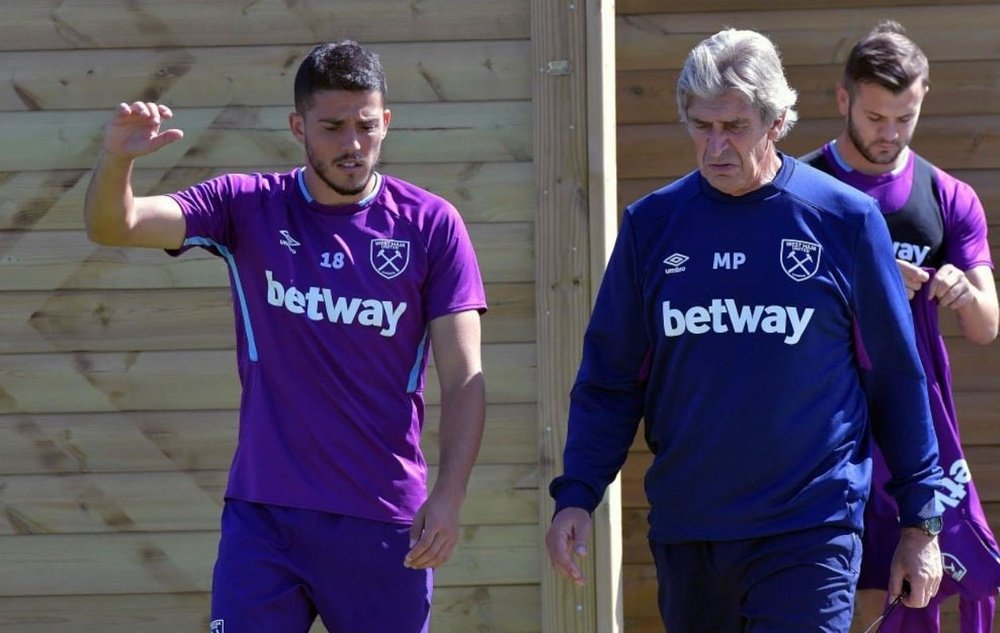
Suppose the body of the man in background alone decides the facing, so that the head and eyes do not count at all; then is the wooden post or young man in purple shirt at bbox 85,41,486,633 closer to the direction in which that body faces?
the young man in purple shirt

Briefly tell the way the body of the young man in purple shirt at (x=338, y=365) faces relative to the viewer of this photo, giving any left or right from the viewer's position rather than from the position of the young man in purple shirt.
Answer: facing the viewer

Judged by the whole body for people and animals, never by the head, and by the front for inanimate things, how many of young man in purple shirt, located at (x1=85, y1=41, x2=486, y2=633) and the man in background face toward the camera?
2

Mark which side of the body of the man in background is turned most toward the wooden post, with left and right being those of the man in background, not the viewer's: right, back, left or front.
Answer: right

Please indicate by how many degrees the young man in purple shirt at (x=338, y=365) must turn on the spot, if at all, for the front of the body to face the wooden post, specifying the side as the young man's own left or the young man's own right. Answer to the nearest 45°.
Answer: approximately 135° to the young man's own left

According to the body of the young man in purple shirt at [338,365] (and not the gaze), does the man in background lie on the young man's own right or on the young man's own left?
on the young man's own left

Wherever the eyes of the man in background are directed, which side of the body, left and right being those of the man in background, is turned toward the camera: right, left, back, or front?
front

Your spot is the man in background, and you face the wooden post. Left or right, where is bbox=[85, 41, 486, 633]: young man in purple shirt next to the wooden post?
left
